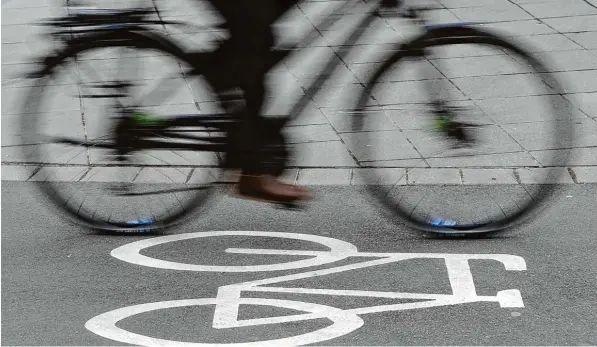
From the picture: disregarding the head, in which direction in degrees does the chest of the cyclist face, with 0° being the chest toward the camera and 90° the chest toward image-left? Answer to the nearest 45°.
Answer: approximately 270°

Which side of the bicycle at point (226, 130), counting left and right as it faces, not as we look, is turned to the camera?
right
